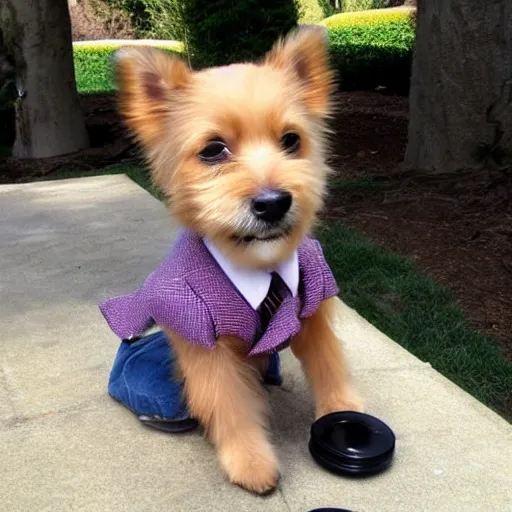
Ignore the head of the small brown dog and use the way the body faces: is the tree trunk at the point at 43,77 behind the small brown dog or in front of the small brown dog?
behind

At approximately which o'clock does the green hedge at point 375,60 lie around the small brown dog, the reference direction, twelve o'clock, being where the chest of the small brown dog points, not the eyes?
The green hedge is roughly at 8 o'clock from the small brown dog.

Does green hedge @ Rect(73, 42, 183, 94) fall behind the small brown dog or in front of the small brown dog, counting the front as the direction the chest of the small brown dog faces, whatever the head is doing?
behind

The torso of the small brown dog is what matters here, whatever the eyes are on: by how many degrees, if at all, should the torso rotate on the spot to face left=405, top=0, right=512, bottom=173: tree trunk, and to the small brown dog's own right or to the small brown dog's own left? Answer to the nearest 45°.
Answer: approximately 90° to the small brown dog's own left

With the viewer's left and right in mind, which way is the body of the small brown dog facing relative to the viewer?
facing the viewer and to the right of the viewer
